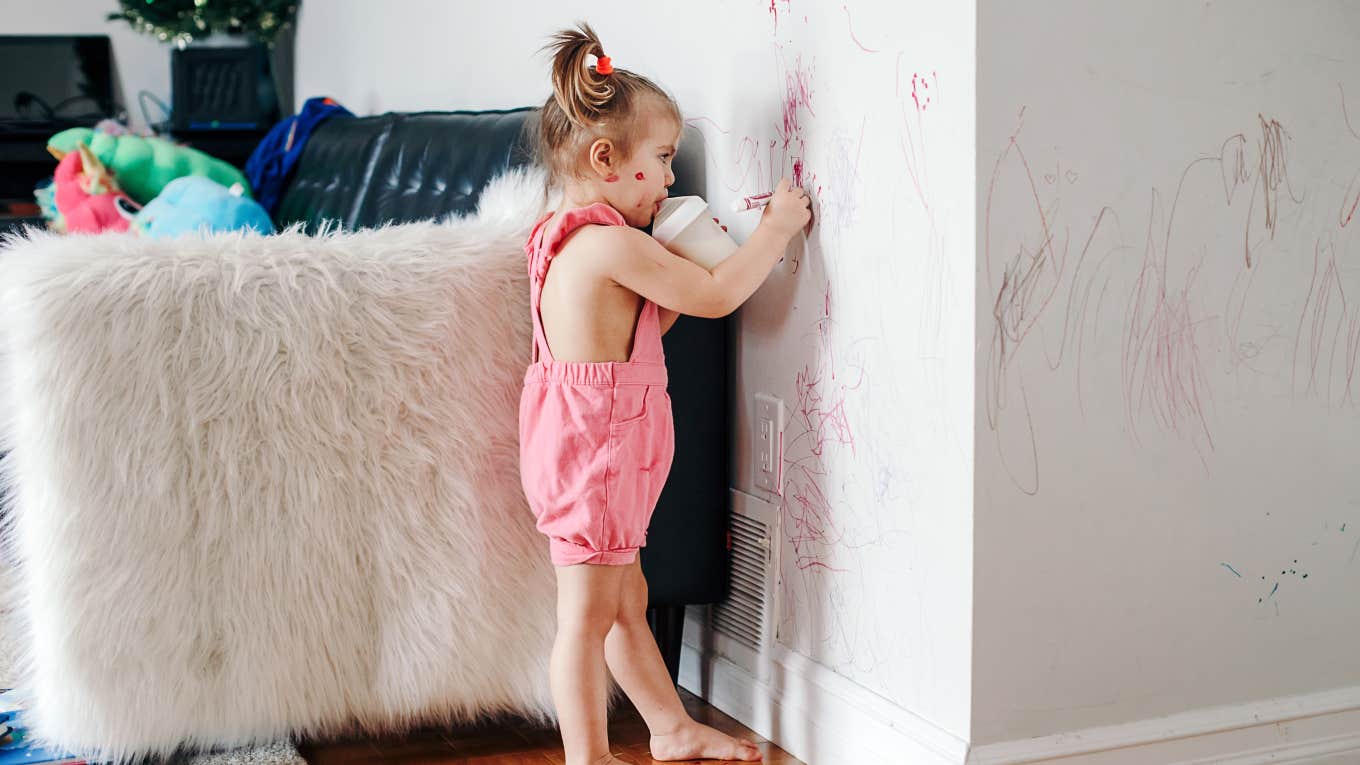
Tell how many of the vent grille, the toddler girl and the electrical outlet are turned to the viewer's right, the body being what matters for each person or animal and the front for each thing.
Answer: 1

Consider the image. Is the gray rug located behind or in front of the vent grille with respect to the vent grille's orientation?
in front

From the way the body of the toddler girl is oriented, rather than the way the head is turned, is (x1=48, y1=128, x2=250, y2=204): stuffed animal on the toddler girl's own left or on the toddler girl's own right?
on the toddler girl's own left

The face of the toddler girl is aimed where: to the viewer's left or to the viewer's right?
to the viewer's right

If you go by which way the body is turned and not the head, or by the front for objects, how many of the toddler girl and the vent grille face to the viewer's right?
1

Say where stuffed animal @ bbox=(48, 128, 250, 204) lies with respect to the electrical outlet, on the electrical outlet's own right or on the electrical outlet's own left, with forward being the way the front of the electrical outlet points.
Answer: on the electrical outlet's own right

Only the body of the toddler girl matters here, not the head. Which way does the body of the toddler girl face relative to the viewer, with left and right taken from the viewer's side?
facing to the right of the viewer

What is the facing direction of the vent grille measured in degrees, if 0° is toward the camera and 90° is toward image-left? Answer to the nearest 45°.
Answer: approximately 45°

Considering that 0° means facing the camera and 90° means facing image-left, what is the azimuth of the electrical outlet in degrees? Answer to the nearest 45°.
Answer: approximately 45°

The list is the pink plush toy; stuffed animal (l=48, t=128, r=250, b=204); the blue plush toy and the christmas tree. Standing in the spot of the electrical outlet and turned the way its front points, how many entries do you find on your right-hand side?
4
